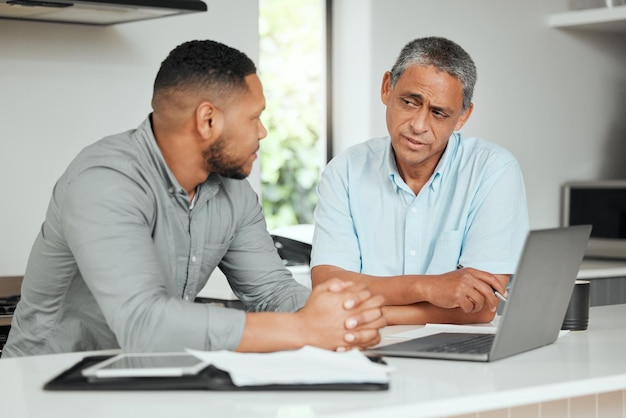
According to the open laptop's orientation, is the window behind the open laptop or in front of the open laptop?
in front

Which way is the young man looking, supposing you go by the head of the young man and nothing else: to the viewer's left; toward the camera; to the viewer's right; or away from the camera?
to the viewer's right

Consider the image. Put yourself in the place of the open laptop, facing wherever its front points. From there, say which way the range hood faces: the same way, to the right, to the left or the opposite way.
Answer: the opposite way

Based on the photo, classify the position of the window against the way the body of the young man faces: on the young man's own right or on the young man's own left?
on the young man's own left

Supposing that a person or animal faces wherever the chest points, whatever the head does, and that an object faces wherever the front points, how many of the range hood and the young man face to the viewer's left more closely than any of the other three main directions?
0

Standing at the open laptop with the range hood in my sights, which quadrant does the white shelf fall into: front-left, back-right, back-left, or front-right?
front-right

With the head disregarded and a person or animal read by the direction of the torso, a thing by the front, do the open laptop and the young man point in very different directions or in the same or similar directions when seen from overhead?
very different directions

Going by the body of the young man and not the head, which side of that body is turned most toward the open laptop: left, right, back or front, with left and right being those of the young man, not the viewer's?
front

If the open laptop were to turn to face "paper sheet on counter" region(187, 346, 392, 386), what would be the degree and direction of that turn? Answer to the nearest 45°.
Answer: approximately 90° to its left

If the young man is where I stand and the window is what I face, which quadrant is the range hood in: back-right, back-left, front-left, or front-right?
front-left

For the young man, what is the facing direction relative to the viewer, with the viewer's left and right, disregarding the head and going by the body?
facing the viewer and to the right of the viewer

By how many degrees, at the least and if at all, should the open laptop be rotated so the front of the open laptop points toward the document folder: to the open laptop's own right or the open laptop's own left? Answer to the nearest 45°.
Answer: approximately 90° to the open laptop's own left

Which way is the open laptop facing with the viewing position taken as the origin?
facing away from the viewer and to the left of the viewer
